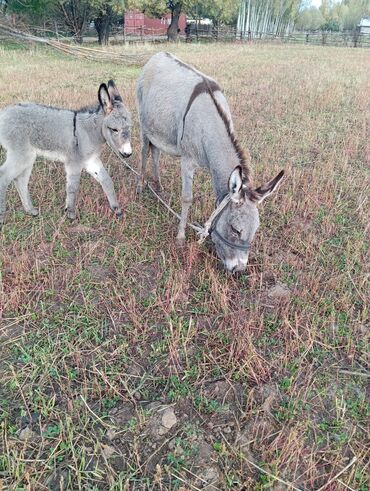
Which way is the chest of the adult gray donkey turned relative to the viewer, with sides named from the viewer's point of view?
facing the viewer and to the right of the viewer

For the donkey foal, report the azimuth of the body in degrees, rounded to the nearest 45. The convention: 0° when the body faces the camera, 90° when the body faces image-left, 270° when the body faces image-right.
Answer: approximately 270°

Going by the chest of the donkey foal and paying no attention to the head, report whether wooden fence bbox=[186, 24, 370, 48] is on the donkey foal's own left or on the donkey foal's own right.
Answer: on the donkey foal's own left

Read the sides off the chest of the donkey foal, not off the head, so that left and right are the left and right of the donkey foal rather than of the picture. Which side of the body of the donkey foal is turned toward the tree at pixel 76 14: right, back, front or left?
left

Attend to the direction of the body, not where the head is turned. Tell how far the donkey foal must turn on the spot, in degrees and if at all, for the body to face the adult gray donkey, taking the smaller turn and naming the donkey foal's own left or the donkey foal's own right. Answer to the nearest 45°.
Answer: approximately 45° to the donkey foal's own right

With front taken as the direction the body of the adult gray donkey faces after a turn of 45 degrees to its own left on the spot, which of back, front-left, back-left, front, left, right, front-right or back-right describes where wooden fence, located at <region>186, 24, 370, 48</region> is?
left

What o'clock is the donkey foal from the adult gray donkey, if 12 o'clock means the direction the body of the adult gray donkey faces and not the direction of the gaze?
The donkey foal is roughly at 5 o'clock from the adult gray donkey.

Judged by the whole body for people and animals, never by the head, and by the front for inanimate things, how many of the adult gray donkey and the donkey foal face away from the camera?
0
